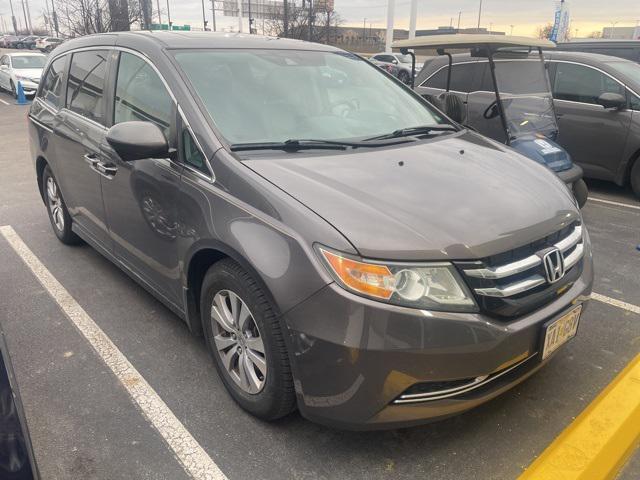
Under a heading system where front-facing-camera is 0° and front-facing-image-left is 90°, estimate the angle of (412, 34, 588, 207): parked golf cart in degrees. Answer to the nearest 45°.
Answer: approximately 315°

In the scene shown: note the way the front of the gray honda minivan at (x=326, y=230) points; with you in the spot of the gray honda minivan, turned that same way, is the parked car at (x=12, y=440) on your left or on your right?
on your right

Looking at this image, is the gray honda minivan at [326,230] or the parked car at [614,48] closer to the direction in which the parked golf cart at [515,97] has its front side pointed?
the gray honda minivan

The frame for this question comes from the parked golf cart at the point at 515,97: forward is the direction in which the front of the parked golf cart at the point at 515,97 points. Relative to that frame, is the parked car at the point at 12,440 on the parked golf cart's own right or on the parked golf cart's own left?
on the parked golf cart's own right

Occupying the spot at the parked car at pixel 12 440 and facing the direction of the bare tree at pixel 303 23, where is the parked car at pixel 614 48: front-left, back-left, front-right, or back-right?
front-right

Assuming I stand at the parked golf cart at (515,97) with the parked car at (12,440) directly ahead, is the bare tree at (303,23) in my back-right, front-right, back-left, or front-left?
back-right

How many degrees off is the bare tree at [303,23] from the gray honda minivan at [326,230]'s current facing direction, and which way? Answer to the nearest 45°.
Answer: approximately 135° to its left

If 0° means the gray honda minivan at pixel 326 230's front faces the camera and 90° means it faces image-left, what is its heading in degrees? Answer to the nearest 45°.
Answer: approximately 315°

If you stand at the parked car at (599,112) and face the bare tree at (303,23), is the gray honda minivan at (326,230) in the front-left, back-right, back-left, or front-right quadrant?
back-left

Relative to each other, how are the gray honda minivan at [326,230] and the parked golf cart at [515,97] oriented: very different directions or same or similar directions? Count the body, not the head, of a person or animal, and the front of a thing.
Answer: same or similar directions

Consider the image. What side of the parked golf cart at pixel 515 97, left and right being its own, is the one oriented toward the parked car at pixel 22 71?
back

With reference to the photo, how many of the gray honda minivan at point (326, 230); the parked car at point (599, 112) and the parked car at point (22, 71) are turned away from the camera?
0

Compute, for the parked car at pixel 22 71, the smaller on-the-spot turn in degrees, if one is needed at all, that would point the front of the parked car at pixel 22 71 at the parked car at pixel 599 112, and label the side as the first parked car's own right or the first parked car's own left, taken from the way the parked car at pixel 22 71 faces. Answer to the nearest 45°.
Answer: approximately 45° to the first parked car's own right

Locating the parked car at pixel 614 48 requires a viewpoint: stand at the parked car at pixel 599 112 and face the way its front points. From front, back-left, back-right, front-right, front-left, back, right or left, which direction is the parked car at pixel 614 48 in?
back-left

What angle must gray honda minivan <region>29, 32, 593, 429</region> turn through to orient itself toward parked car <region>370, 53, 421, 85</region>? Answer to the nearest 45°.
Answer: approximately 135° to its left

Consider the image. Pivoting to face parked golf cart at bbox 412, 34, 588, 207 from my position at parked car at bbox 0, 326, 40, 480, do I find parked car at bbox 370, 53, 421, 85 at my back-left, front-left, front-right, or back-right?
front-left
